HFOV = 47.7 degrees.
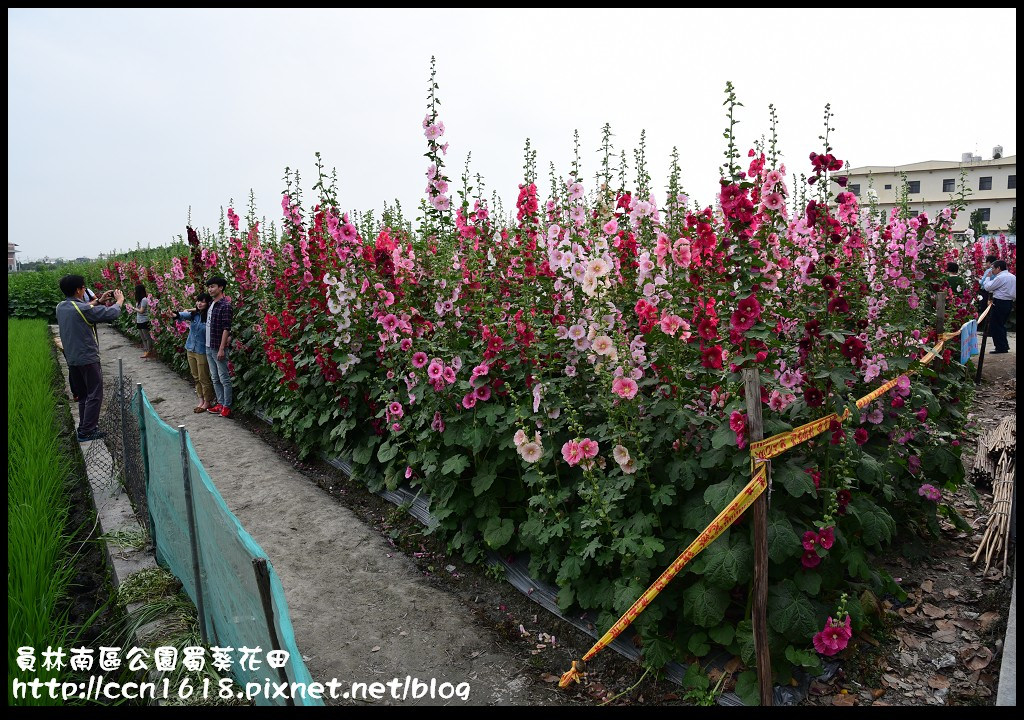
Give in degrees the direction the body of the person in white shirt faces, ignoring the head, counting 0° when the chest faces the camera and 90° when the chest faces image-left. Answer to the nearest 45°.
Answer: approximately 90°

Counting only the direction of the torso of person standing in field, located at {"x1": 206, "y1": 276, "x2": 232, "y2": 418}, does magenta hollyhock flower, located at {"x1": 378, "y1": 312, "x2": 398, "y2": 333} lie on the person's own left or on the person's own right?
on the person's own left

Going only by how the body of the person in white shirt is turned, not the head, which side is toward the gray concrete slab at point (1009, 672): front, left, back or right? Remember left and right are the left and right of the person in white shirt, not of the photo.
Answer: left

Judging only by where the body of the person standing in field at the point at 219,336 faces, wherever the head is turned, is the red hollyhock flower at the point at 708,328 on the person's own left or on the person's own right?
on the person's own left

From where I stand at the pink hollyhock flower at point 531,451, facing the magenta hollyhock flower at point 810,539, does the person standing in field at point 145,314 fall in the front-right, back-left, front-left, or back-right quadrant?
back-left

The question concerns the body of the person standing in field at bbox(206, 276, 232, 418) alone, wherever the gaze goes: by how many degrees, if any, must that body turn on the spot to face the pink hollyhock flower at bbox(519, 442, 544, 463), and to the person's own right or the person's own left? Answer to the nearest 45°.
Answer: approximately 45° to the person's own left

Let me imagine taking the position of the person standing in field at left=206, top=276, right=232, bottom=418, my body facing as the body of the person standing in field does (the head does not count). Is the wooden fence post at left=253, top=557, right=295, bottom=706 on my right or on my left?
on my left

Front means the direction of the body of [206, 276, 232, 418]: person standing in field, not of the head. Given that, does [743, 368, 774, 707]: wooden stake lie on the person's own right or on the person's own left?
on the person's own left
